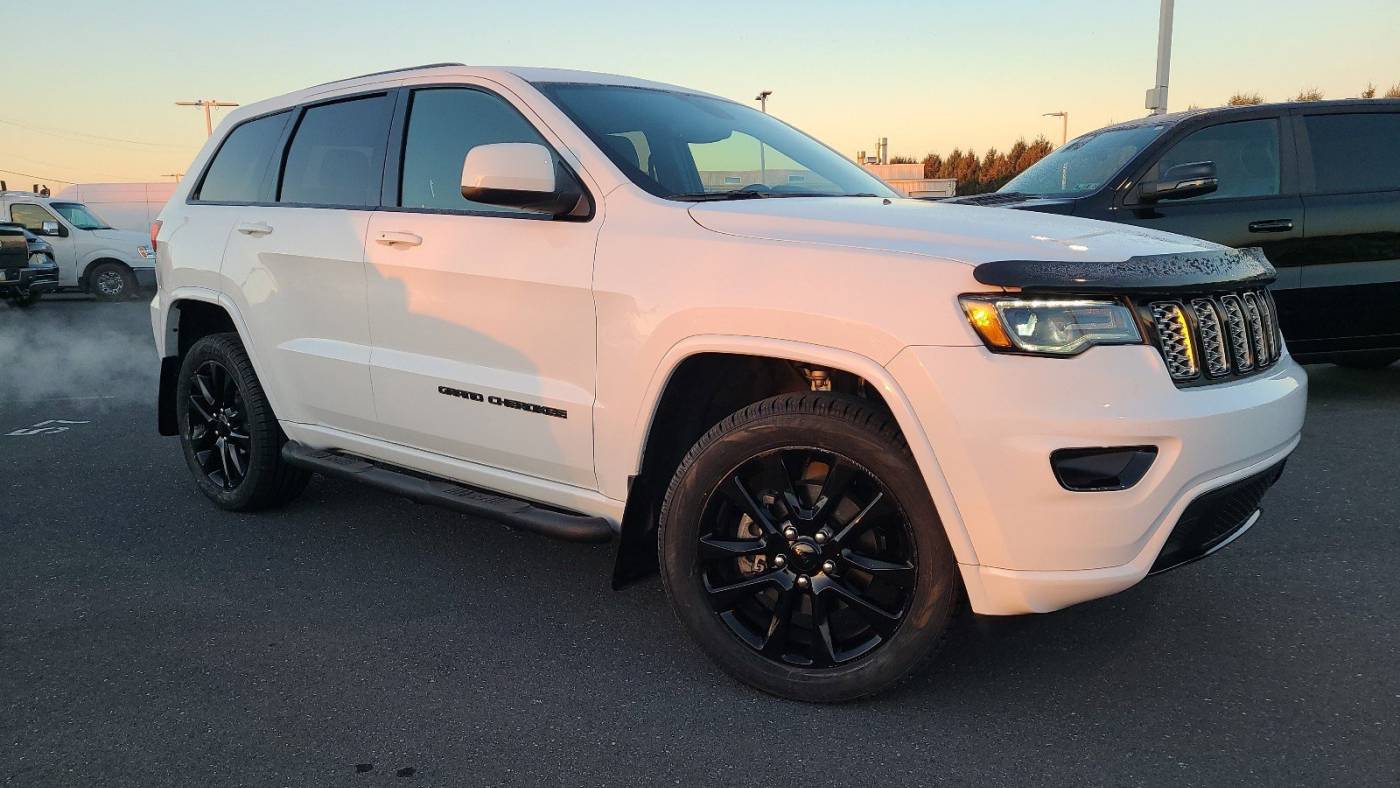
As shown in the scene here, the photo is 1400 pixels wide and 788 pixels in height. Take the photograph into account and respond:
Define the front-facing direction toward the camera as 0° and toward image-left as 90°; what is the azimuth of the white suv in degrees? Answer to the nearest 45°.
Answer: approximately 315°

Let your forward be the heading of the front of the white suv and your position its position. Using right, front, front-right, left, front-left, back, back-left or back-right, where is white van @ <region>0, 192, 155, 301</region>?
back

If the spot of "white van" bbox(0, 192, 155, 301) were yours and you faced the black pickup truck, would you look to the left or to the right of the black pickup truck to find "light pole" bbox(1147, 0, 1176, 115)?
left

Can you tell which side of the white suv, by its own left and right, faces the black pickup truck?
left

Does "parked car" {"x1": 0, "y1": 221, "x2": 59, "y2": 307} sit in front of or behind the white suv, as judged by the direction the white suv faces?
behind

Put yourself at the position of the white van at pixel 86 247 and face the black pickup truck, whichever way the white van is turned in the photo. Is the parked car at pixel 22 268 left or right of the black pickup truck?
right

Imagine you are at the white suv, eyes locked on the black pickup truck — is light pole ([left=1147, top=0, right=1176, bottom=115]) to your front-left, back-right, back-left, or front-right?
front-left

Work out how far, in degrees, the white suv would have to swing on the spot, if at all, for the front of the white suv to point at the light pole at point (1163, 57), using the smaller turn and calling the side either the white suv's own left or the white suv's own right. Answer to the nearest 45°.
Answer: approximately 90° to the white suv's own left
